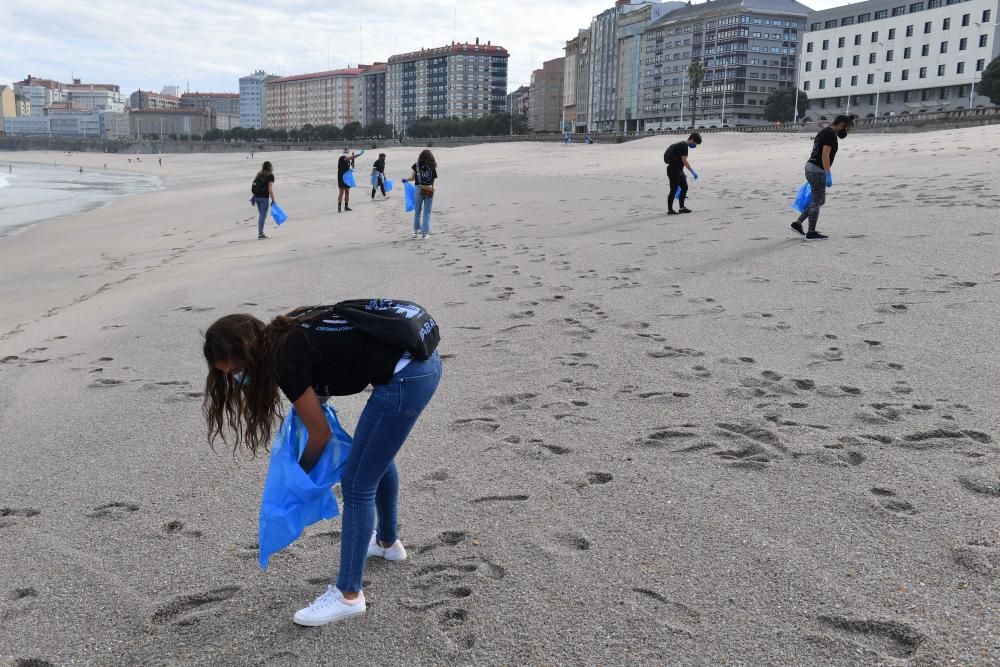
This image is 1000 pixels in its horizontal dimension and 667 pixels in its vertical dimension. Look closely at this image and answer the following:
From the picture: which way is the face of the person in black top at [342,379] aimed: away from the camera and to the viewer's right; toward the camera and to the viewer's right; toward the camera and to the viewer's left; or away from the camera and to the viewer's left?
toward the camera and to the viewer's left

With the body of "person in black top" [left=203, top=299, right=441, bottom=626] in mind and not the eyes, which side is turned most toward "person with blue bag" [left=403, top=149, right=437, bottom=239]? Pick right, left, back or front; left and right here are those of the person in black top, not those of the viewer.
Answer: right

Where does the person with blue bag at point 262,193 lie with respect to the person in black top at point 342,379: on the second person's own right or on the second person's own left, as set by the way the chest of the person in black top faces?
on the second person's own right

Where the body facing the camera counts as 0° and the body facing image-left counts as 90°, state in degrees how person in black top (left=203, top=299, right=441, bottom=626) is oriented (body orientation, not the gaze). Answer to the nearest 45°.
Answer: approximately 90°

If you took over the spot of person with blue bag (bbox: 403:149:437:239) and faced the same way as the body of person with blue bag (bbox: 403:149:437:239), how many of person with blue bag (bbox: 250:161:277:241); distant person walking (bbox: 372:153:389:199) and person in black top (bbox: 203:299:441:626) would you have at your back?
1

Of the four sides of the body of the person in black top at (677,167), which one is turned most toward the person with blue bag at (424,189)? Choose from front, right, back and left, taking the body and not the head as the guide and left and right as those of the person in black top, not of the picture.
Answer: back

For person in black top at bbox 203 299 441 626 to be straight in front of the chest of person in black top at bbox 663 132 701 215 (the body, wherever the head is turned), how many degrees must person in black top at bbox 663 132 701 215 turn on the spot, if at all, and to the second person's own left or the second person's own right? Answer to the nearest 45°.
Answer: approximately 90° to the second person's own right

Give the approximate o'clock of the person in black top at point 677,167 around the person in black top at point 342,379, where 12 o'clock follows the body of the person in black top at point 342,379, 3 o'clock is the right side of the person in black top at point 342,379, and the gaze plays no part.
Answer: the person in black top at point 677,167 is roughly at 4 o'clock from the person in black top at point 342,379.

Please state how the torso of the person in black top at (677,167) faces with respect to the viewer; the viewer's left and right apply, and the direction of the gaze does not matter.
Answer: facing to the right of the viewer
